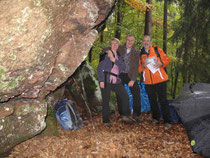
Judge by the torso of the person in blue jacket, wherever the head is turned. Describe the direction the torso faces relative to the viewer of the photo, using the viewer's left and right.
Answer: facing the viewer

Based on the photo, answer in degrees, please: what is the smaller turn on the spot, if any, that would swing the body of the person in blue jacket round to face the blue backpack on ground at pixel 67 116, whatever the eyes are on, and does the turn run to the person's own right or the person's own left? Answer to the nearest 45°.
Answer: approximately 90° to the person's own right

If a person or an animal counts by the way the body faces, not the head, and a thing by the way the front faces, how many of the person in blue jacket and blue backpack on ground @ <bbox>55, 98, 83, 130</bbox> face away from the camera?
0

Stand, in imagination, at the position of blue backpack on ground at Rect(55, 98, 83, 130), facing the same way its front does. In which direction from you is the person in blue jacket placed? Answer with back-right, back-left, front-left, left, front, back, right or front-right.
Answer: back-left

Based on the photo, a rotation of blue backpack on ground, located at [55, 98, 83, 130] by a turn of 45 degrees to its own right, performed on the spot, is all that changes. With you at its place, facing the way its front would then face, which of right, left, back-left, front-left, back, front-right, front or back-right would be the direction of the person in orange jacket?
back

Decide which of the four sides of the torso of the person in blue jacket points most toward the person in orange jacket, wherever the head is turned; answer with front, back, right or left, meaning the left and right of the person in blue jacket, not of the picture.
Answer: left
